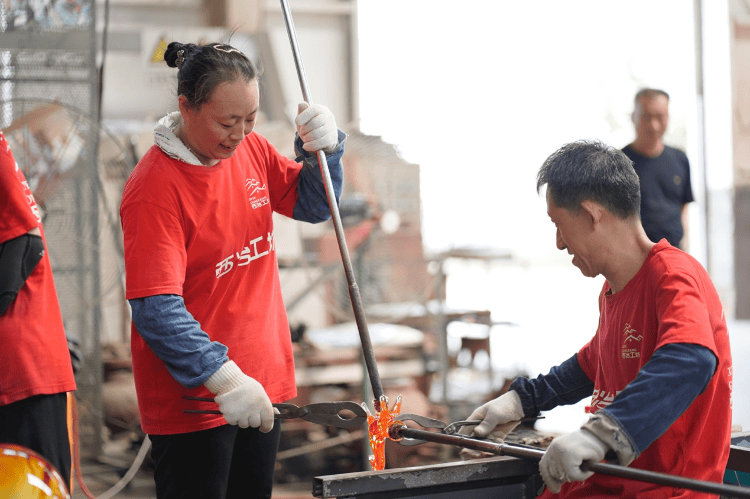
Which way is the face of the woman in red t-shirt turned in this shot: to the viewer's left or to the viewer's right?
to the viewer's right

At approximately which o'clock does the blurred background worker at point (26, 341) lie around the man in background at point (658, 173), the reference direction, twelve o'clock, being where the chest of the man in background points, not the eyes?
The blurred background worker is roughly at 1 o'clock from the man in background.

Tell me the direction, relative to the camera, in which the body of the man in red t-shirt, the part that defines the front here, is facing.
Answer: to the viewer's left

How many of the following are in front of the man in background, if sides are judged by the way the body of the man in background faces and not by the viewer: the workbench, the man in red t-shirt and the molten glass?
3

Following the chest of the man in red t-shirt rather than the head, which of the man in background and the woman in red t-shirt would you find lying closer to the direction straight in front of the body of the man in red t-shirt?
the woman in red t-shirt
